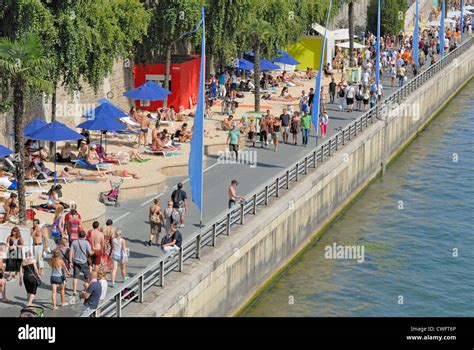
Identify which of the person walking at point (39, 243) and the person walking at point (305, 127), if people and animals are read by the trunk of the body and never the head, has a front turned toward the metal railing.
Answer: the person walking at point (305, 127)

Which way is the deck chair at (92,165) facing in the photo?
to the viewer's right

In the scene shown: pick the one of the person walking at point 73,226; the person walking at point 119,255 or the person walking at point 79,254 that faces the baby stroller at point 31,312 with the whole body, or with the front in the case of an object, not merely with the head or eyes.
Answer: the person walking at point 73,226

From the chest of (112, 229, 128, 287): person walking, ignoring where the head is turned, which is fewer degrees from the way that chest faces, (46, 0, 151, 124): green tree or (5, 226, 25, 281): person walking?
the green tree

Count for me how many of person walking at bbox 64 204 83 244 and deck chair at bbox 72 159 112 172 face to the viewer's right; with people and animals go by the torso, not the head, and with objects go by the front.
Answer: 1

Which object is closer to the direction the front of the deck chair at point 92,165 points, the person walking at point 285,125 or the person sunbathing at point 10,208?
the person walking

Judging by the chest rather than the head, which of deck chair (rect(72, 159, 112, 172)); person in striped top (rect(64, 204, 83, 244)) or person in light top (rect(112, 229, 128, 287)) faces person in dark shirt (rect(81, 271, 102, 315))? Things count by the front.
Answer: person in striped top (rect(64, 204, 83, 244))

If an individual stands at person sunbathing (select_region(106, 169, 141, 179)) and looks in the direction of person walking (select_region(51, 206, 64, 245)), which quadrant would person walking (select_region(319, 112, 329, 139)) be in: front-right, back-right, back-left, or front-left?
back-left

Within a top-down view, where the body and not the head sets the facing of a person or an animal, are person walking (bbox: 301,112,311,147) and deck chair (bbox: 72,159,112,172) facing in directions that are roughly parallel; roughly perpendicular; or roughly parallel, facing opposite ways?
roughly perpendicular

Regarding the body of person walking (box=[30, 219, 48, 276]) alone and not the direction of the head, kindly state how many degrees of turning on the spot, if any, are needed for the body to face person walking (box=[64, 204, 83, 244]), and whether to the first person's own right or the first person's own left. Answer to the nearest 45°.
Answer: approximately 180°

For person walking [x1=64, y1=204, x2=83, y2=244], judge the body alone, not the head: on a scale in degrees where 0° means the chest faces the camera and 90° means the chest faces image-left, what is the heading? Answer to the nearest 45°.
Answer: approximately 0°

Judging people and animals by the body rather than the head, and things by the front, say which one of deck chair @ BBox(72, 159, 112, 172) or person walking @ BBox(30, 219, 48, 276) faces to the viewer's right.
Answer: the deck chair

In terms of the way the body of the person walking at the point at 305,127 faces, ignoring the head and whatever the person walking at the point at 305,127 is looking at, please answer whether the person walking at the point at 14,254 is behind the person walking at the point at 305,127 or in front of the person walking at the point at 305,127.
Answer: in front

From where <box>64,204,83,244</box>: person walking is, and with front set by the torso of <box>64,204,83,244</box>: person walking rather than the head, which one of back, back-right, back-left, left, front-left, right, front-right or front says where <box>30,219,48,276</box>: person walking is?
front-right
